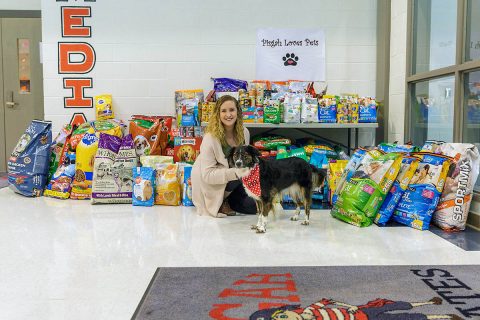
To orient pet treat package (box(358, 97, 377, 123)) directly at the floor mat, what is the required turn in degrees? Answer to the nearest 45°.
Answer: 0° — it already faces it

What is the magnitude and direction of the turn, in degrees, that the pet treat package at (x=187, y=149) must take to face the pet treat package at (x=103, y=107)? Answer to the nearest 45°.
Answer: approximately 135° to its right

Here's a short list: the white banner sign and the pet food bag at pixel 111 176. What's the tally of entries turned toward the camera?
2

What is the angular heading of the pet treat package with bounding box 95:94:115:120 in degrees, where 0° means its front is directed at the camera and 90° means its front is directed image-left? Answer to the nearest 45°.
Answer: approximately 0°

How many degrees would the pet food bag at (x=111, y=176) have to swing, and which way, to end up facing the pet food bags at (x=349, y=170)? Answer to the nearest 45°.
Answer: approximately 45° to its left

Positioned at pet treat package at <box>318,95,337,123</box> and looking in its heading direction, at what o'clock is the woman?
The woman is roughly at 1 o'clock from the pet treat package.

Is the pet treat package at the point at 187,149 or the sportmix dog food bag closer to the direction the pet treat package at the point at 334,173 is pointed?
the sportmix dog food bag

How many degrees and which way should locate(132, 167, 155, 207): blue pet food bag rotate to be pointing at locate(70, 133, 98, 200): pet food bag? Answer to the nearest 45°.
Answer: approximately 135° to its right

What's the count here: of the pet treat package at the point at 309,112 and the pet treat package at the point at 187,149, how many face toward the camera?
2
